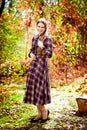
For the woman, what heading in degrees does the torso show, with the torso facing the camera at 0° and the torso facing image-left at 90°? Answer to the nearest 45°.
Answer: approximately 45°

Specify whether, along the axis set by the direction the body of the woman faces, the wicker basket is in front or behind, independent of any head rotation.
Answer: behind
